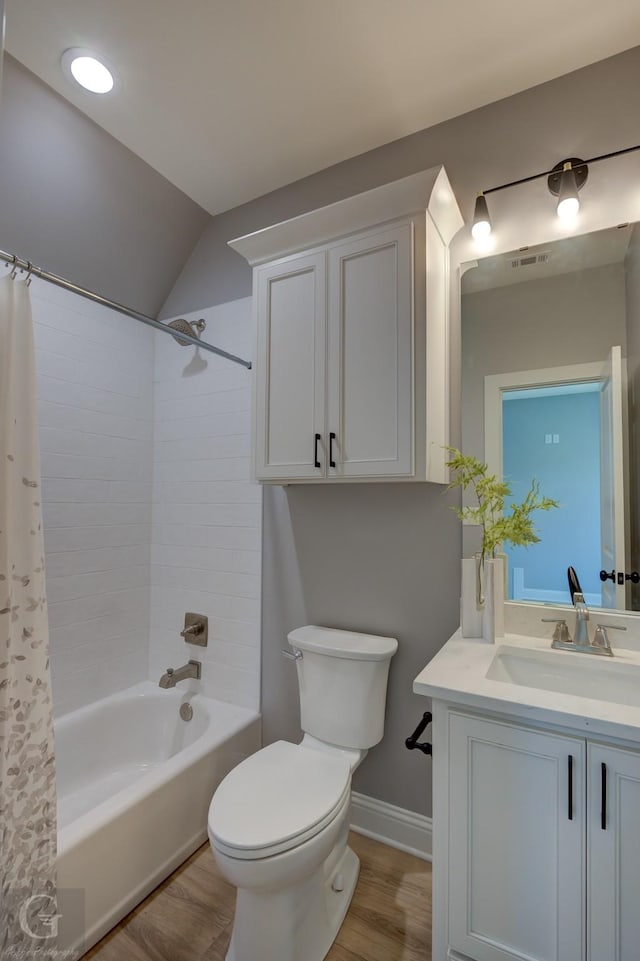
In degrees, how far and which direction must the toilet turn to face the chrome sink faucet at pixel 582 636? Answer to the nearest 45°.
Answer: approximately 135° to its left

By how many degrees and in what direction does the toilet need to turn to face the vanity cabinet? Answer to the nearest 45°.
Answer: approximately 90° to its left

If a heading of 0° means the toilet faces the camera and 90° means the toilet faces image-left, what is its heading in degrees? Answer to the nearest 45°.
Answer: approximately 45°

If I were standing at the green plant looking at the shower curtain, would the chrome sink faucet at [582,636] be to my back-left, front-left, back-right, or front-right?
back-left
